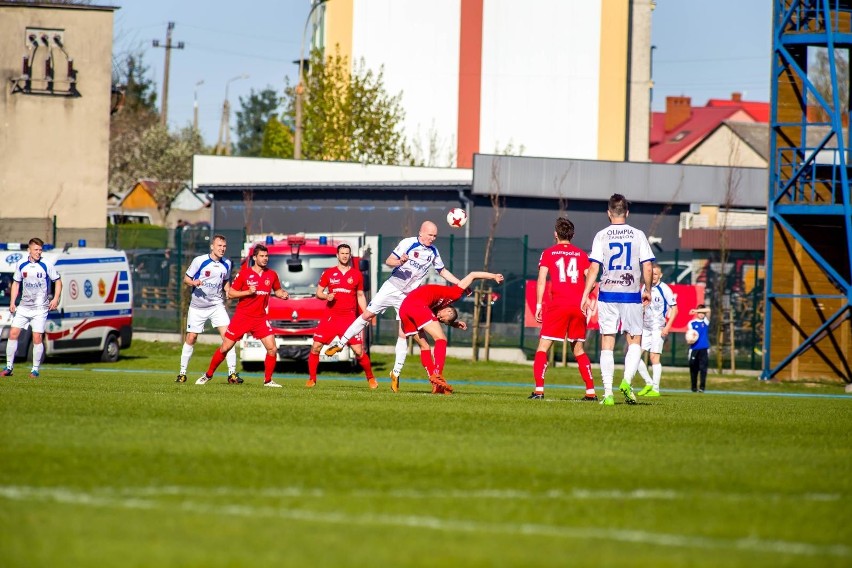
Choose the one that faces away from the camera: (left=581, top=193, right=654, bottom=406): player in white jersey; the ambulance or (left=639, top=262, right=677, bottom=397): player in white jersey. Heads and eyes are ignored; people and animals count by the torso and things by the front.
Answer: (left=581, top=193, right=654, bottom=406): player in white jersey

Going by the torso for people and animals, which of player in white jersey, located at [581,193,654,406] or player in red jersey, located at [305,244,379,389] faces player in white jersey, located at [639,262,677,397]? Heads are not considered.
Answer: player in white jersey, located at [581,193,654,406]

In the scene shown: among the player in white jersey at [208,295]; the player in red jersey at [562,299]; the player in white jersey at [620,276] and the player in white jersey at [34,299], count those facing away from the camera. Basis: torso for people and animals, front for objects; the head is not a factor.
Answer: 2

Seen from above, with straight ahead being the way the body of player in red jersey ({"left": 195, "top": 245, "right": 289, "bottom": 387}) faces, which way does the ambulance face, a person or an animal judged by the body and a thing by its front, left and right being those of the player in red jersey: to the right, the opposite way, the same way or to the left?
to the right

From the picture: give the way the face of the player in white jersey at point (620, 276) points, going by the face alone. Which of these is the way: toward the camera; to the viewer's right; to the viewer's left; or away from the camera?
away from the camera

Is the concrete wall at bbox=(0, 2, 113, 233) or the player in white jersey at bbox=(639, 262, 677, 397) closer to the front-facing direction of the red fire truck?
the player in white jersey

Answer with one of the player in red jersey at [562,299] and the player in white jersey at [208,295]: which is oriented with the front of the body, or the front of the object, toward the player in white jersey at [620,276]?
the player in white jersey at [208,295]

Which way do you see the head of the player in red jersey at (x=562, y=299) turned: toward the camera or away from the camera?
away from the camera

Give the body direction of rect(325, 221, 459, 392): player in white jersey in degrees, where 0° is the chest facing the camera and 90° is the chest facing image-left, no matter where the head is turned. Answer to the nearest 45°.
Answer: approximately 315°

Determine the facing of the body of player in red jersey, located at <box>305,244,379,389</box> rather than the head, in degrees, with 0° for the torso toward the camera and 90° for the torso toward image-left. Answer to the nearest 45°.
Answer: approximately 0°

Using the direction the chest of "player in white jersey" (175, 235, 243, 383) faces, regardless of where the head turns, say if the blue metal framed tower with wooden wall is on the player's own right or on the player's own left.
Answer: on the player's own left

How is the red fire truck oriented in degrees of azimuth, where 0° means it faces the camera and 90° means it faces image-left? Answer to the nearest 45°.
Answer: approximately 0°

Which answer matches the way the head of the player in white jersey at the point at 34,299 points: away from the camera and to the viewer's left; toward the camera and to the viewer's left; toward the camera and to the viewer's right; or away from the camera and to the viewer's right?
toward the camera and to the viewer's right
